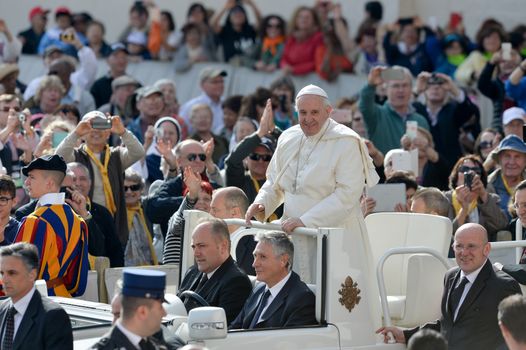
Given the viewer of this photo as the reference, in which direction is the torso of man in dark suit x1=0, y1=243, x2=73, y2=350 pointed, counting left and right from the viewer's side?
facing the viewer and to the left of the viewer

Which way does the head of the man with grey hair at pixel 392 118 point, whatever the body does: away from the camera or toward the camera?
toward the camera

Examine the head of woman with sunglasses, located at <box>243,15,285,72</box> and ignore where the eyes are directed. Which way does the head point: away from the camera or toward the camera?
toward the camera

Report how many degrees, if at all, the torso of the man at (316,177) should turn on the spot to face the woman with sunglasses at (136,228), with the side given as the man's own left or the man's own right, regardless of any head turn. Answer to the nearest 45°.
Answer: approximately 90° to the man's own right

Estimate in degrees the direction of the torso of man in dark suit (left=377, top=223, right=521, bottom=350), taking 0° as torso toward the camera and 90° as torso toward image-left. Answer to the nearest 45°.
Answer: approximately 45°

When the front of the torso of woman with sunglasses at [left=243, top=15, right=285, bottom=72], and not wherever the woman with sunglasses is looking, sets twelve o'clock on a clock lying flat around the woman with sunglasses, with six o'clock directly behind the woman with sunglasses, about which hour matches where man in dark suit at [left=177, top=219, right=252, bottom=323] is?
The man in dark suit is roughly at 12 o'clock from the woman with sunglasses.

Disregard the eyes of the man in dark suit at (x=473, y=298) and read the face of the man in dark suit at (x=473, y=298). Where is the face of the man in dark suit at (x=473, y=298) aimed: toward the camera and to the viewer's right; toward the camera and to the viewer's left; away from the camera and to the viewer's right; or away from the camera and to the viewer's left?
toward the camera and to the viewer's left

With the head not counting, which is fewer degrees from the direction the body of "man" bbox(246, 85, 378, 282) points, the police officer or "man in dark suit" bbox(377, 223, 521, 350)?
the police officer

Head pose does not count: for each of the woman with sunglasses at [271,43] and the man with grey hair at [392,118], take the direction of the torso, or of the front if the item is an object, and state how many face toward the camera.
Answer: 2

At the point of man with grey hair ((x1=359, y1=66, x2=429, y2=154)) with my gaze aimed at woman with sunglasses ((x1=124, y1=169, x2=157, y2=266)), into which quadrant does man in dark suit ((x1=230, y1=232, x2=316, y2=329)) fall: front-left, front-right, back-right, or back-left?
front-left

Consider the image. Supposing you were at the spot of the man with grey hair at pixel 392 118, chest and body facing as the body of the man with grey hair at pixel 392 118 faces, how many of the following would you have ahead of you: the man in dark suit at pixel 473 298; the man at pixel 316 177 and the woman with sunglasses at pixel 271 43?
2

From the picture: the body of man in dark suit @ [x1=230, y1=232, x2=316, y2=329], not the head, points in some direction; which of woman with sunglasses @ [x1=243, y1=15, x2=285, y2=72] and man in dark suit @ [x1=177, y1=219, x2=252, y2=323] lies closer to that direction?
the man in dark suit

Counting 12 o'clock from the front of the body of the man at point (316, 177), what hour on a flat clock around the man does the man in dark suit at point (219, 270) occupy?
The man in dark suit is roughly at 1 o'clock from the man.

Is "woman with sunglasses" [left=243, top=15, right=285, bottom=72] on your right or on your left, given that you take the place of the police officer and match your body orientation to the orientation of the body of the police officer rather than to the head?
on your left
